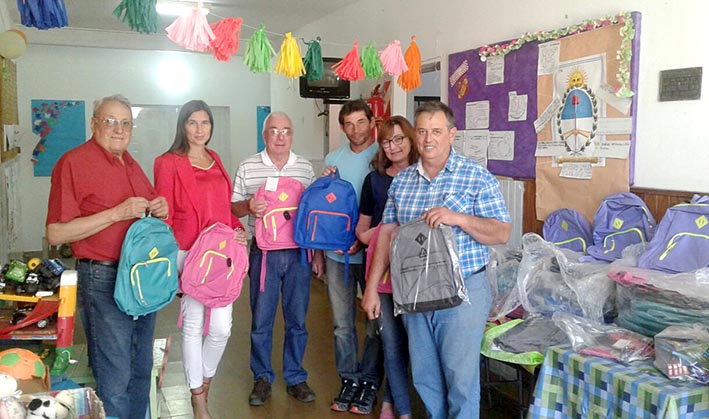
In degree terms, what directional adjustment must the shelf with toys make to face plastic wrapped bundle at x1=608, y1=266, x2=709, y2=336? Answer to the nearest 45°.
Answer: approximately 45° to its left

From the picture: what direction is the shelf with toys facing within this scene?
toward the camera

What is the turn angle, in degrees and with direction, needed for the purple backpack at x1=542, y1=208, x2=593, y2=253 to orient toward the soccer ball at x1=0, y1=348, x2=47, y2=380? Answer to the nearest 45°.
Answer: approximately 45° to its right

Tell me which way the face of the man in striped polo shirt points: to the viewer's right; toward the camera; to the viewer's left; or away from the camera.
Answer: toward the camera

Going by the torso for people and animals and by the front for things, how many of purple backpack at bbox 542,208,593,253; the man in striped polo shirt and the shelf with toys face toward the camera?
3

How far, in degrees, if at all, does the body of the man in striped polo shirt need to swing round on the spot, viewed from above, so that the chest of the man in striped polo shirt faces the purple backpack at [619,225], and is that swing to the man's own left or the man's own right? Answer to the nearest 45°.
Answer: approximately 90° to the man's own left

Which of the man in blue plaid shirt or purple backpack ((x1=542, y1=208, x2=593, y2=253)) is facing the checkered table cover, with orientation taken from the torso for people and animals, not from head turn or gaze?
the purple backpack

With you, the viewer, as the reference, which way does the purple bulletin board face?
facing the viewer and to the left of the viewer

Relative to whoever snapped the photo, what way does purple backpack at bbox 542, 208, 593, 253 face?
facing the viewer

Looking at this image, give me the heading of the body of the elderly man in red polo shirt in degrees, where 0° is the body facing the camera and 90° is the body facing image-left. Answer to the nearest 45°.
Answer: approximately 315°

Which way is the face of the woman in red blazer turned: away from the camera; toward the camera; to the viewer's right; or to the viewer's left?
toward the camera

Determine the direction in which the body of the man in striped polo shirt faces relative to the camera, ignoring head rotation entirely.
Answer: toward the camera

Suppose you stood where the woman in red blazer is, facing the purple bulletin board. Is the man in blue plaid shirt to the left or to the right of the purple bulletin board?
right

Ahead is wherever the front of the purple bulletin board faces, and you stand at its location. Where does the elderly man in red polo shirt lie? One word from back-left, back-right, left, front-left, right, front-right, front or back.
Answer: front
